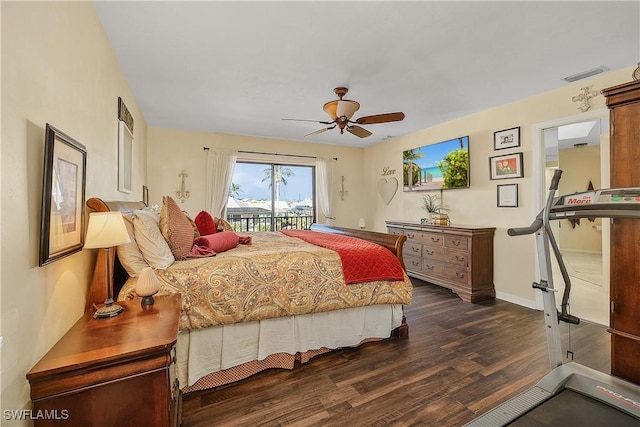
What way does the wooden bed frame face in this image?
to the viewer's right

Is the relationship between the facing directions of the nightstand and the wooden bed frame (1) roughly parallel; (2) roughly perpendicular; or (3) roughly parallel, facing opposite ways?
roughly parallel

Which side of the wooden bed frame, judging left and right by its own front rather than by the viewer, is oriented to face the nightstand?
right

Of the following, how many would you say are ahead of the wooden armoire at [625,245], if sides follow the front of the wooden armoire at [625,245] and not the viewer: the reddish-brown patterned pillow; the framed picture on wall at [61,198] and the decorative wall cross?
2

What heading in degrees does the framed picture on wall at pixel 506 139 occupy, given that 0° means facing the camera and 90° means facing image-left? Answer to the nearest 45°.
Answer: approximately 45°

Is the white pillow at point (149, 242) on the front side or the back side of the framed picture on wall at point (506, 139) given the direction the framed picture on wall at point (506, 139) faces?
on the front side

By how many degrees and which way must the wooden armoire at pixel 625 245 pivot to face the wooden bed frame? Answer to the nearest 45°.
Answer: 0° — it already faces it

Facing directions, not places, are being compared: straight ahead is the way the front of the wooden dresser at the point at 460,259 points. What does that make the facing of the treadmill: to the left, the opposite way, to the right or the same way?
the opposite way

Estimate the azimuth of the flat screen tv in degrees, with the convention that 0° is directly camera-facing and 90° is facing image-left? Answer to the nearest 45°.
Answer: approximately 45°

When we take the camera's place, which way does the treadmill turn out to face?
facing away from the viewer and to the right of the viewer

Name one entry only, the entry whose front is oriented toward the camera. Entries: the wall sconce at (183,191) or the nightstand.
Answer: the wall sconce

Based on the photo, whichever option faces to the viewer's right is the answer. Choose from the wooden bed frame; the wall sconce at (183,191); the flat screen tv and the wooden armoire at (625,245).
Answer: the wooden bed frame

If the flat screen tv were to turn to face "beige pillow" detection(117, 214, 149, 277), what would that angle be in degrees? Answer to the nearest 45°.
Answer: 0° — it already faces it

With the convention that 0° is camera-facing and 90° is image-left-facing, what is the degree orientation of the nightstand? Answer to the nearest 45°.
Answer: approximately 270°

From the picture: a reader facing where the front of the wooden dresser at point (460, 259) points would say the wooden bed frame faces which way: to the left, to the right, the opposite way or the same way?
the opposite way

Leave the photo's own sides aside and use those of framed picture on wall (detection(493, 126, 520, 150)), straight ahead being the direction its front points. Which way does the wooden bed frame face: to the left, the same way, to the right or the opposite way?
the opposite way

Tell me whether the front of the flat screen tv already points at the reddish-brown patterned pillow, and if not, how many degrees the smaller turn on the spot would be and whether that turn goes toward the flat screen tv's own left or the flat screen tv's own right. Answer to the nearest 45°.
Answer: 0° — it already faces it

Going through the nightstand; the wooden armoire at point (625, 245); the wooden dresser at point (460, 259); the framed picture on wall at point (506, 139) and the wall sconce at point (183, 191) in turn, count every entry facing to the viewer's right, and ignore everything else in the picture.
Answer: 1
